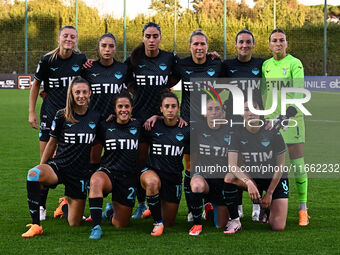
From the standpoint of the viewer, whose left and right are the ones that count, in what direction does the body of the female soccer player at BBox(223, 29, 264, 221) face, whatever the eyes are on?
facing the viewer

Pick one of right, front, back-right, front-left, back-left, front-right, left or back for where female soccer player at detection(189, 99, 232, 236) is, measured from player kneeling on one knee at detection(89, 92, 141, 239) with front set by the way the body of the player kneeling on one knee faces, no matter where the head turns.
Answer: left

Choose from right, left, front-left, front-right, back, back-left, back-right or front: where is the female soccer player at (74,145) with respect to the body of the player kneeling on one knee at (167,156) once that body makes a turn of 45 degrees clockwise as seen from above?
front-right

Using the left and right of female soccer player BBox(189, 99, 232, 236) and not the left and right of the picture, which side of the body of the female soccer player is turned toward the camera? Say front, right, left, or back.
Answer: front

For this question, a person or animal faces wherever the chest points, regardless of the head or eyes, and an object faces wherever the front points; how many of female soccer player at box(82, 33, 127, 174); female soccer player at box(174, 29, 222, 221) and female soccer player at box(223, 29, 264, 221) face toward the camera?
3

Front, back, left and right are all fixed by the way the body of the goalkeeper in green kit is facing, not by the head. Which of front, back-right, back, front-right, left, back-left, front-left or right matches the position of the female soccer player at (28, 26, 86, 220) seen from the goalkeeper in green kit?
right

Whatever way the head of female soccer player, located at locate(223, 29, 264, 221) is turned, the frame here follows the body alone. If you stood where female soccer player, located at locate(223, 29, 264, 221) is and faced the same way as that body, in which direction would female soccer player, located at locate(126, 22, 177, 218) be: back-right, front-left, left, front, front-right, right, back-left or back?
right

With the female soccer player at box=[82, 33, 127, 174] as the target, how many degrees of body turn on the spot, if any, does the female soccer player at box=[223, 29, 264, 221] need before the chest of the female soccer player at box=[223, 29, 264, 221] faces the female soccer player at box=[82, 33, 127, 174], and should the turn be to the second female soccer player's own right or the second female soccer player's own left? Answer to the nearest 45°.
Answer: approximately 90° to the second female soccer player's own right

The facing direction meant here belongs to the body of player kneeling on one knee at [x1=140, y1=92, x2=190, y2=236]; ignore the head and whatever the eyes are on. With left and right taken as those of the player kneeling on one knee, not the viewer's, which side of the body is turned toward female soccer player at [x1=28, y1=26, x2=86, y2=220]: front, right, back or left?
right

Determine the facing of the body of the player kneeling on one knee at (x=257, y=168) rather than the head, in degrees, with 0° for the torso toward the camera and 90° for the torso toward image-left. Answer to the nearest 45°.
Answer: approximately 0°

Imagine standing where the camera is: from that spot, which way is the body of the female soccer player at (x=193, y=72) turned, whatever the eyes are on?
toward the camera

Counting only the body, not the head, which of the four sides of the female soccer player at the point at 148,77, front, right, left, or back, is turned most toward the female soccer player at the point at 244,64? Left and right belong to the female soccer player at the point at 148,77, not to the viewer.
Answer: left

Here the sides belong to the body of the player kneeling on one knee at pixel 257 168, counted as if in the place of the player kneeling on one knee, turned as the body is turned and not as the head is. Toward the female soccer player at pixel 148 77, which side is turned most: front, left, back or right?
right
